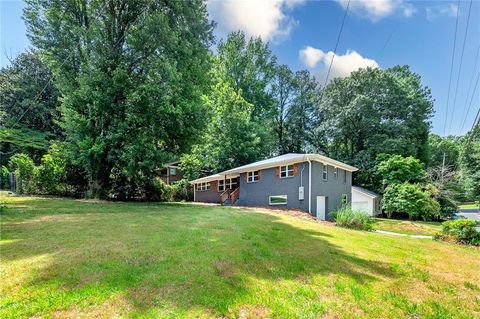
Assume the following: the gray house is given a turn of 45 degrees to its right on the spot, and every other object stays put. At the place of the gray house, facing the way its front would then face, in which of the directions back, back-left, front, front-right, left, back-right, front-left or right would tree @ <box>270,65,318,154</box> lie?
right

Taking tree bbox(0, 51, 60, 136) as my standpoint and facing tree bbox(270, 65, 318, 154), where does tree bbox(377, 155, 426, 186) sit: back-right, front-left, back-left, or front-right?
front-right

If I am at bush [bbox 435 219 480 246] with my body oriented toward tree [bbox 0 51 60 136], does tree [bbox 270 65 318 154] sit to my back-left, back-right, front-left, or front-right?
front-right

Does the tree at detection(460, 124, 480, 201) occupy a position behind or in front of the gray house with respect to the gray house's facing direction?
behind

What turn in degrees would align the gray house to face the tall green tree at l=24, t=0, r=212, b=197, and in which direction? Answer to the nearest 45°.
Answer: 0° — it already faces it

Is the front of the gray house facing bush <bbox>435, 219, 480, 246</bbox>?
no

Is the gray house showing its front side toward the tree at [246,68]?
no

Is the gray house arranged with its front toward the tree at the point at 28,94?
no

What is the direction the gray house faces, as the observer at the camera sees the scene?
facing the viewer and to the left of the viewer

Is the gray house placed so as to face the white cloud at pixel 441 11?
no
